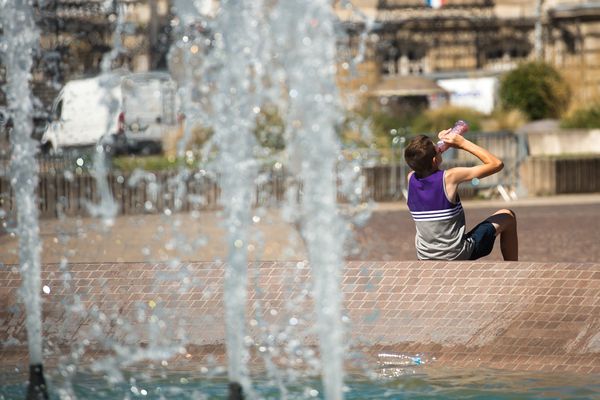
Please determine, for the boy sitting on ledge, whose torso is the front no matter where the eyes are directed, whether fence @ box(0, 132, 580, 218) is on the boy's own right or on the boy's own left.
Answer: on the boy's own left

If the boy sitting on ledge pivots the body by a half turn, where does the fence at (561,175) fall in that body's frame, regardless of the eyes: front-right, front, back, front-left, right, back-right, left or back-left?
back-right

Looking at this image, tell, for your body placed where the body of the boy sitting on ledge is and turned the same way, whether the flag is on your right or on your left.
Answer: on your left

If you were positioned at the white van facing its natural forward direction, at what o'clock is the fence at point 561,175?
The fence is roughly at 6 o'clock from the white van.

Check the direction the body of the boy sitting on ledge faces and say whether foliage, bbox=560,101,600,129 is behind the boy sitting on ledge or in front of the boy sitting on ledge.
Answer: in front

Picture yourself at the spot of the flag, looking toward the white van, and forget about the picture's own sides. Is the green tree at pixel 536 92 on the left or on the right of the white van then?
left

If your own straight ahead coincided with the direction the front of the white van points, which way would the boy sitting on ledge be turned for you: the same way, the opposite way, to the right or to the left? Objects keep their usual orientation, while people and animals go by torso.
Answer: to the right

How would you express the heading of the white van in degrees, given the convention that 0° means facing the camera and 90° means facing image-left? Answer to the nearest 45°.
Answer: approximately 135°

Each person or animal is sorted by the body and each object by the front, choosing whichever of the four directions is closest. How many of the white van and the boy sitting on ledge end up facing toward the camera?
0

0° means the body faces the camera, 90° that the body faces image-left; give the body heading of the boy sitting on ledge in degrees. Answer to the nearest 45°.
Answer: approximately 225°

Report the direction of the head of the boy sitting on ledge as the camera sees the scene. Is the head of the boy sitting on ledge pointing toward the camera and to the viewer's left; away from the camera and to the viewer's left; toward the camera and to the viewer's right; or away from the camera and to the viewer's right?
away from the camera and to the viewer's right
